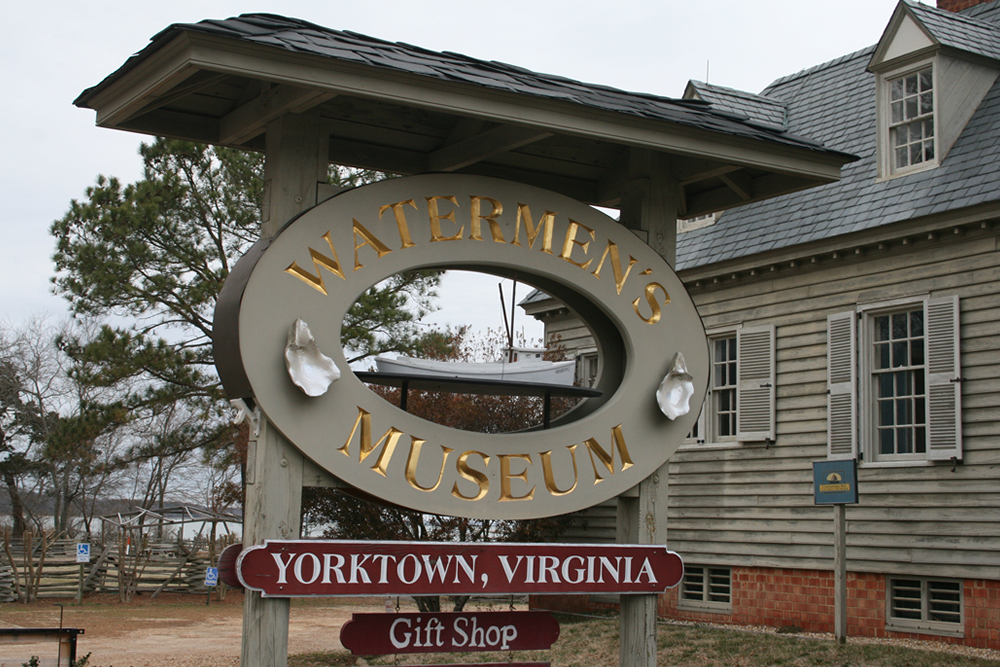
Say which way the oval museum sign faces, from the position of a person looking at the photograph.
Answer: facing the viewer and to the right of the viewer

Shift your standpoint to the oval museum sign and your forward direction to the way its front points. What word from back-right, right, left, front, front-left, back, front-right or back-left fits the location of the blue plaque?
left

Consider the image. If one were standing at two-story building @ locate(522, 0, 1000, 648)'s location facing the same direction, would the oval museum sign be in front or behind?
in front

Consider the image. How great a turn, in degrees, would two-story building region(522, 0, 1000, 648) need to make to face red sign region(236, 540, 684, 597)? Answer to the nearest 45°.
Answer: approximately 45° to its left

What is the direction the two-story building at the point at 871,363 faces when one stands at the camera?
facing the viewer and to the left of the viewer
